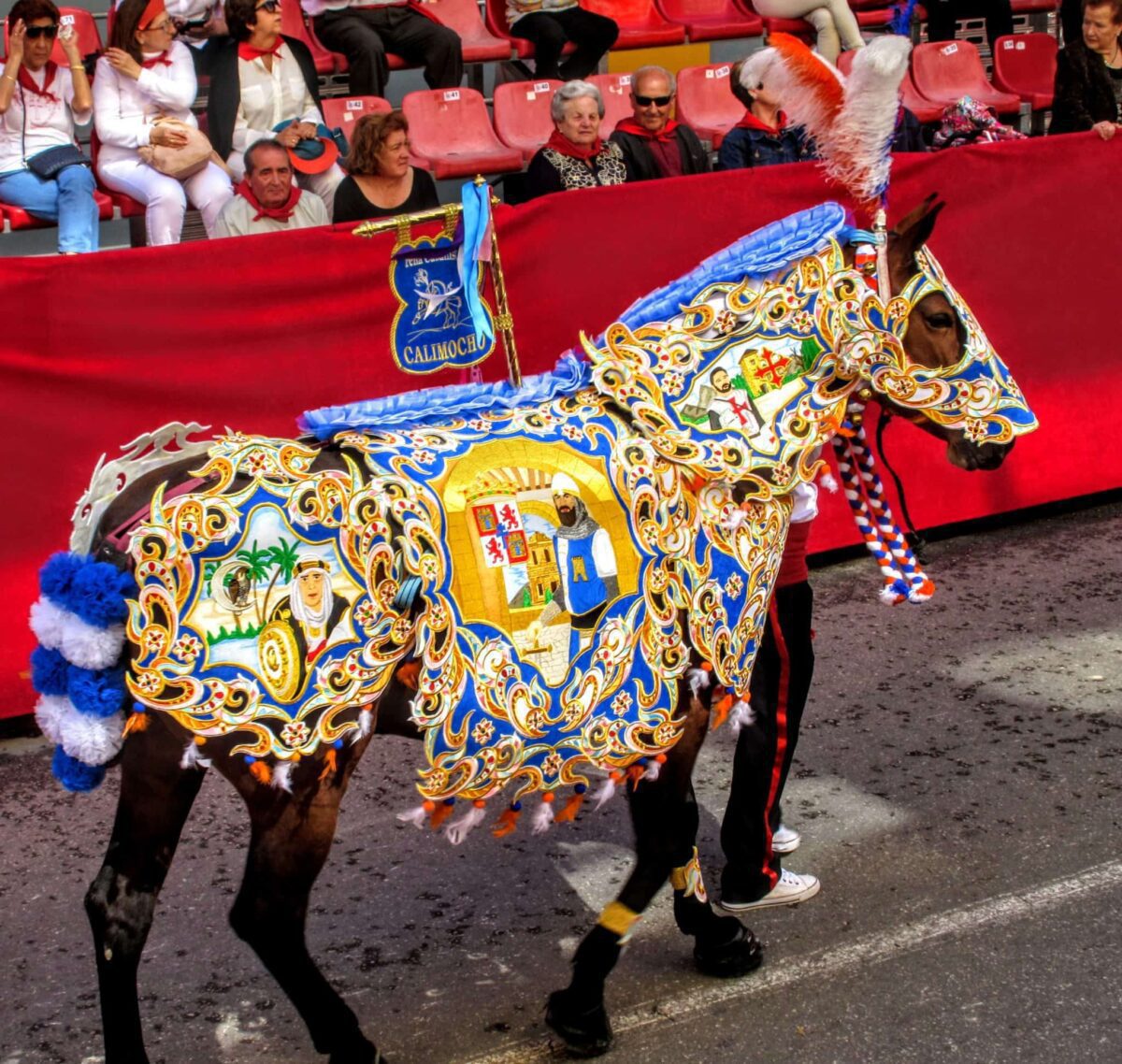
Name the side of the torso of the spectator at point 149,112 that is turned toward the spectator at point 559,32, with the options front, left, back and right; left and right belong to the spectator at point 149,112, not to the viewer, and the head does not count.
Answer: left

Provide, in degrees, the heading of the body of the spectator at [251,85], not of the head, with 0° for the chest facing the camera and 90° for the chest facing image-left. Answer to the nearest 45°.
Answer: approximately 315°

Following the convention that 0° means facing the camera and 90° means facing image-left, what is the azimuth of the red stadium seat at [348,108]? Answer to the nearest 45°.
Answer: approximately 0°

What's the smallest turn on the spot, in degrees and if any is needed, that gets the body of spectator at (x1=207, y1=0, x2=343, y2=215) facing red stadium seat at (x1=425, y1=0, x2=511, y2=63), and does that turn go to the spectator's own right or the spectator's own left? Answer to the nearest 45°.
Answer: approximately 90° to the spectator's own left

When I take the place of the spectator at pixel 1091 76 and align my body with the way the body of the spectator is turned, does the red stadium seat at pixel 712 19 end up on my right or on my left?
on my right

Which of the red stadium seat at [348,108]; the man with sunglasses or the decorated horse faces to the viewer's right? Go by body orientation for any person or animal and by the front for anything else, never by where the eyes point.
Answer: the decorated horse

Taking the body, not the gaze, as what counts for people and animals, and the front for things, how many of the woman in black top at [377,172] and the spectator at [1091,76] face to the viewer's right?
0

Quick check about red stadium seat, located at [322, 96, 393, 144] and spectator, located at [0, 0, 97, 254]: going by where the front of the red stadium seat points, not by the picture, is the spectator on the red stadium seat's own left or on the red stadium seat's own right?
on the red stadium seat's own right

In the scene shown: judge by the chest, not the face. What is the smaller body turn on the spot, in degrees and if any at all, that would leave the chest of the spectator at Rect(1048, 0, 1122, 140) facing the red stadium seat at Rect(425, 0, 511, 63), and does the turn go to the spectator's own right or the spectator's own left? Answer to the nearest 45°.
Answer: approximately 90° to the spectator's own right

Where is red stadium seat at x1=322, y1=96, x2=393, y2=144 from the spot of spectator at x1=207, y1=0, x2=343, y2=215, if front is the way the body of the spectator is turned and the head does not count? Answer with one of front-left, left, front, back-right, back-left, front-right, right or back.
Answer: left

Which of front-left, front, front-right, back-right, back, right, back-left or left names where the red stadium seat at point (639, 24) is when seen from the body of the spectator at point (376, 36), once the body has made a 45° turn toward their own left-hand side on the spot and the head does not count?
front-left

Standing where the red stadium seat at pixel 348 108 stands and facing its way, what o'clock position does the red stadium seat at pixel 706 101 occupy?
the red stadium seat at pixel 706 101 is roughly at 8 o'clock from the red stadium seat at pixel 348 108.

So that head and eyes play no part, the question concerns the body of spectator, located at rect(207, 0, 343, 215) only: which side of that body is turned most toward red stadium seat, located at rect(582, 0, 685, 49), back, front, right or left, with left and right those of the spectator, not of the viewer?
left
